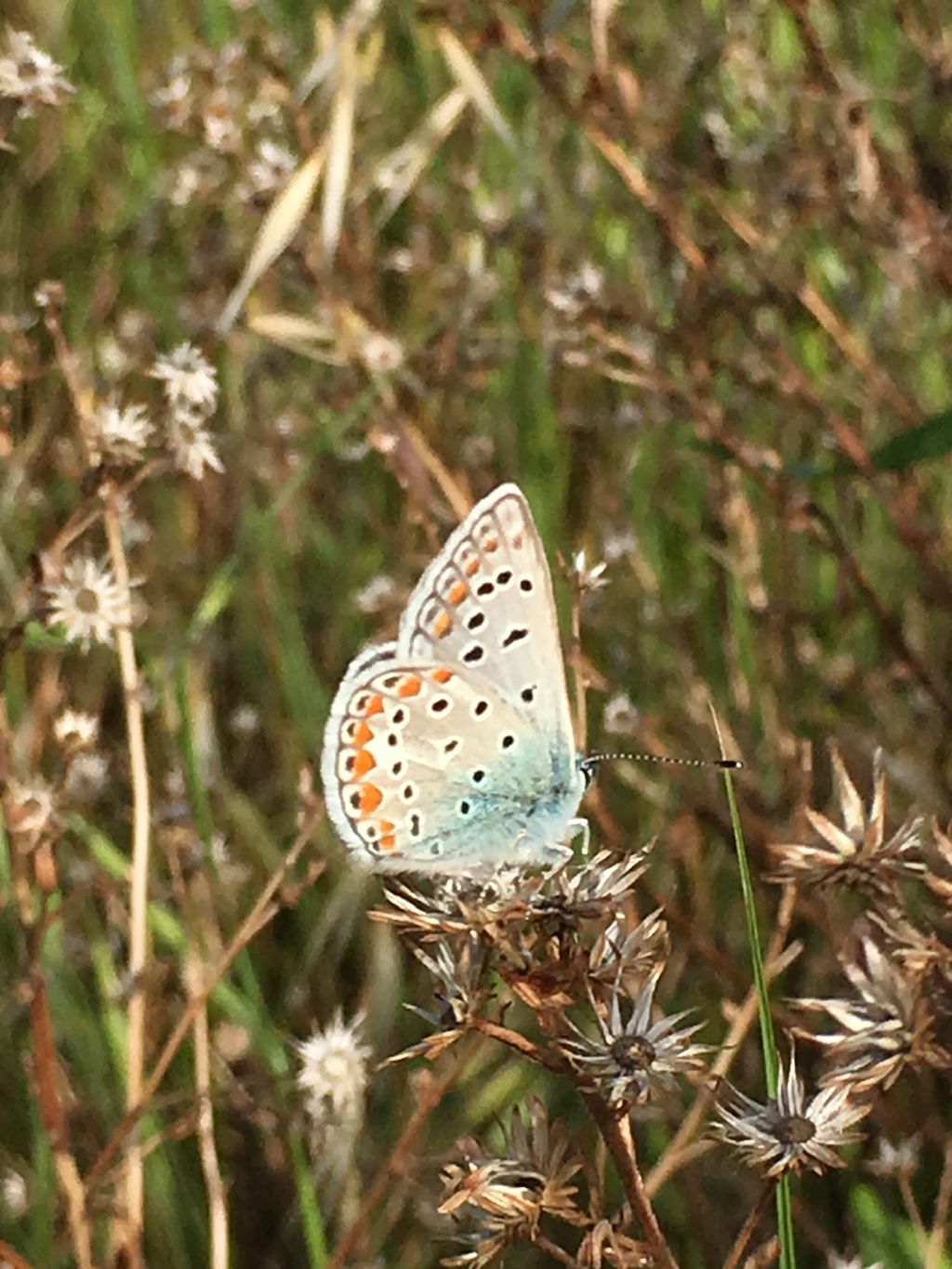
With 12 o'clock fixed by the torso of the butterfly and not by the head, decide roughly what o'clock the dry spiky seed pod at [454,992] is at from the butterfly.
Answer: The dry spiky seed pod is roughly at 3 o'clock from the butterfly.

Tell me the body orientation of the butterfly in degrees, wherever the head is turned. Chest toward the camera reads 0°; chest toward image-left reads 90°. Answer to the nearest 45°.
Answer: approximately 270°
